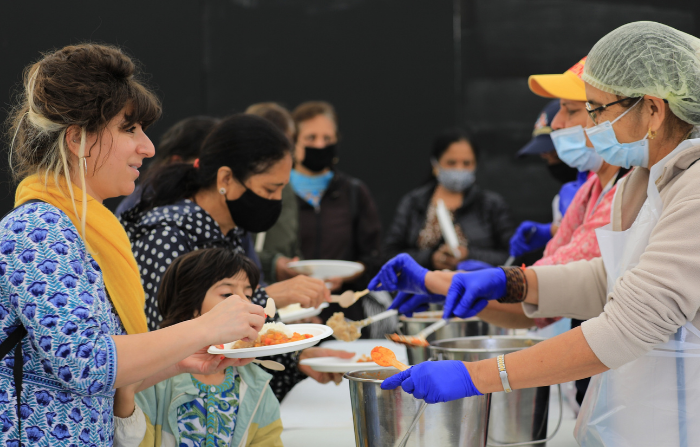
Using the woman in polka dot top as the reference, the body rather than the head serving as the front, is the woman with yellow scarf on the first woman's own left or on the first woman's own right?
on the first woman's own right

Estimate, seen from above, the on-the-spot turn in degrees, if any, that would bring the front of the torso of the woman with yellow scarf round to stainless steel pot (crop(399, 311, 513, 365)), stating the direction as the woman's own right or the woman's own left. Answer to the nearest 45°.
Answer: approximately 45° to the woman's own left

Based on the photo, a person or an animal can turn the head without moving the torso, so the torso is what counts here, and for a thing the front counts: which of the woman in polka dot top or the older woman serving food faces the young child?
the older woman serving food

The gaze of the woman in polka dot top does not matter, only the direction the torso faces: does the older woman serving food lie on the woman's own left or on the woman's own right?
on the woman's own right

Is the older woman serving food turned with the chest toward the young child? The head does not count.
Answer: yes

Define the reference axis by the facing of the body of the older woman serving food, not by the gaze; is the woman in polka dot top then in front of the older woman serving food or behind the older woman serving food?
in front

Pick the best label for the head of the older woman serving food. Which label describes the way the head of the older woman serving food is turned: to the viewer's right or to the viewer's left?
to the viewer's left

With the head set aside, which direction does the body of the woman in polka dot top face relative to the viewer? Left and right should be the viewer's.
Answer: facing to the right of the viewer

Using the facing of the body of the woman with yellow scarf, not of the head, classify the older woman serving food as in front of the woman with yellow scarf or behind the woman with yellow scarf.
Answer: in front

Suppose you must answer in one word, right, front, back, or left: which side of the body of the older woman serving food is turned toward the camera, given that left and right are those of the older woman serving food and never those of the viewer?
left

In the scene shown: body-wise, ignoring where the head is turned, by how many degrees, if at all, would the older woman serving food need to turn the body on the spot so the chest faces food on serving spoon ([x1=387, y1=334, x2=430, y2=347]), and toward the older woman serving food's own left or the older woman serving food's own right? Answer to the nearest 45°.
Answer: approximately 45° to the older woman serving food's own right

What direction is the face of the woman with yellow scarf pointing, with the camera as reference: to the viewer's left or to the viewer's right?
to the viewer's right
